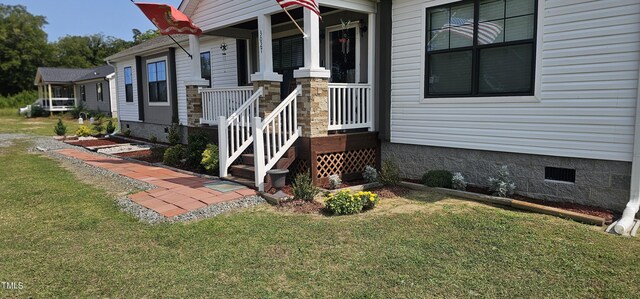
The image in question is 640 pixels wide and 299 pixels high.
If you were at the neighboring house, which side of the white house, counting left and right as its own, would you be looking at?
right

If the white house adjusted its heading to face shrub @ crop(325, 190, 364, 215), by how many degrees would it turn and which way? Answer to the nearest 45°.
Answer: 0° — it already faces it

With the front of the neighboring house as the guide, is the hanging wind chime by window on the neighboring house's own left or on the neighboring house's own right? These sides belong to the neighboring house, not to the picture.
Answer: on the neighboring house's own left

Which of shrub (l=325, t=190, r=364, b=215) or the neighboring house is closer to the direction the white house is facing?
the shrub

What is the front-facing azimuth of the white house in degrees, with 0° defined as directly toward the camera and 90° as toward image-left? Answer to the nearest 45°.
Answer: approximately 45°

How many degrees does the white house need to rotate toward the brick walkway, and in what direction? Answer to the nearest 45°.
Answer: approximately 45° to its right

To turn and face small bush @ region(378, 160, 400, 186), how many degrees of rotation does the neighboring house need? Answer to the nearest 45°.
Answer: approximately 45° to its left

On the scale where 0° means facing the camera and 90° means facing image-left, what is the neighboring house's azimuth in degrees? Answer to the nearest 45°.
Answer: approximately 45°

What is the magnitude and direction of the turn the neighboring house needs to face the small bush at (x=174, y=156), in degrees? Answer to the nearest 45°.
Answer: approximately 45° to its left
